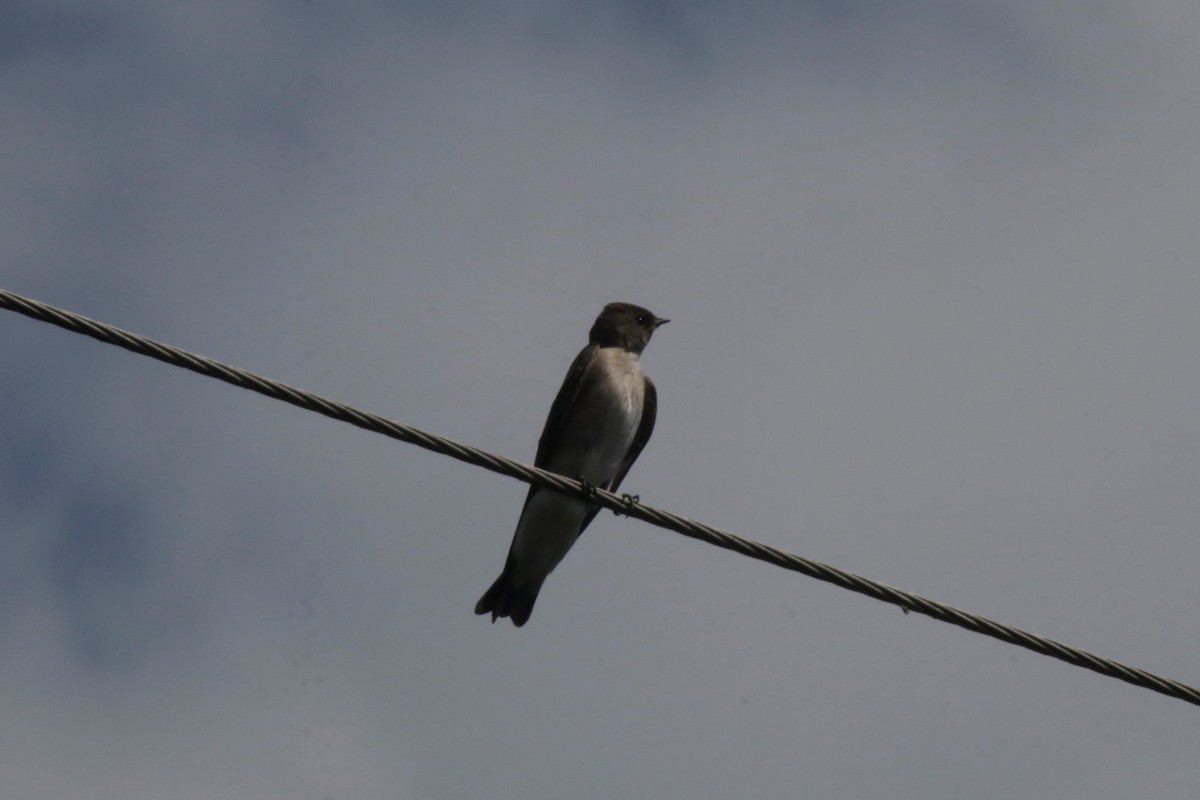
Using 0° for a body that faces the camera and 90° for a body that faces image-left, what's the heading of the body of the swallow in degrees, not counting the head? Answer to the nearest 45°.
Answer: approximately 315°
